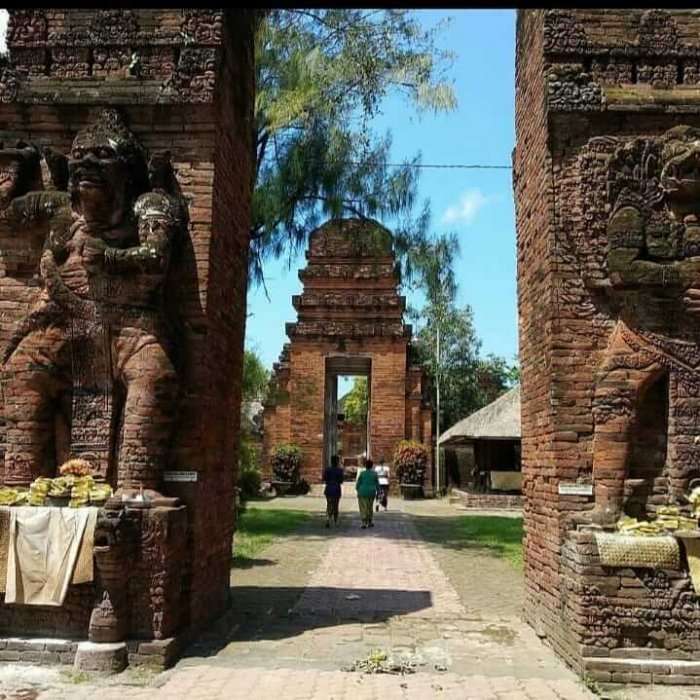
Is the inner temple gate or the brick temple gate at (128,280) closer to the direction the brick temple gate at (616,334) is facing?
the brick temple gate

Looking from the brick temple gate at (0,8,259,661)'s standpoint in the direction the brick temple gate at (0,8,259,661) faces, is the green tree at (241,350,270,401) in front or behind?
behind

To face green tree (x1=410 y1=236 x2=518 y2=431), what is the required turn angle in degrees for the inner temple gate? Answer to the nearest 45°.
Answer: approximately 135° to its left

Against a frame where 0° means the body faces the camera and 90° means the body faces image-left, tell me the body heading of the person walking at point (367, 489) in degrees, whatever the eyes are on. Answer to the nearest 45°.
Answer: approximately 180°

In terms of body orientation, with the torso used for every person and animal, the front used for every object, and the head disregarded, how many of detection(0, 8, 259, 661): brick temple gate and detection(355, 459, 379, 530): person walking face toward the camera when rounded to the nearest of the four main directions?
1

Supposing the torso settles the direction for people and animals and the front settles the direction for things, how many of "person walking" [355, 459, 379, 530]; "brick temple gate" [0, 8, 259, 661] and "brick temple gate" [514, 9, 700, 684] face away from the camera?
1

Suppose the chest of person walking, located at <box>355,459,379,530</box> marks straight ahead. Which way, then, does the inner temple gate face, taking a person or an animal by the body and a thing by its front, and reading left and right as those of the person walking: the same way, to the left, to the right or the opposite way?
the opposite way

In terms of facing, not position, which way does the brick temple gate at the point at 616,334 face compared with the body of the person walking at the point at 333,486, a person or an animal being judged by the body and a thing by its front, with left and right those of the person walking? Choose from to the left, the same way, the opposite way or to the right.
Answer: the opposite way

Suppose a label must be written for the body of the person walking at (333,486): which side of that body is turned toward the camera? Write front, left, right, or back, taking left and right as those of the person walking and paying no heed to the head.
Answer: back

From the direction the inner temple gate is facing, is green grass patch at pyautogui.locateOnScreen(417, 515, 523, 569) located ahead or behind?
ahead

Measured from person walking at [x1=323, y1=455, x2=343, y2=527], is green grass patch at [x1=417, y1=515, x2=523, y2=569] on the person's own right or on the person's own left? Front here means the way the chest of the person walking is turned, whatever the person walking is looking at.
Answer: on the person's own right

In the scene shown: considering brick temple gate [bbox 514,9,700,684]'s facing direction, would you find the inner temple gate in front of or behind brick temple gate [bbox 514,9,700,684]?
behind

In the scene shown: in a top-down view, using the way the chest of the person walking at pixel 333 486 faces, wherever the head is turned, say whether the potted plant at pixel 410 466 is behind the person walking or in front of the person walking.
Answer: in front

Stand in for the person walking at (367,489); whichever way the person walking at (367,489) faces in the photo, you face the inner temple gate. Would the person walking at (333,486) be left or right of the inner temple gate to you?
left
